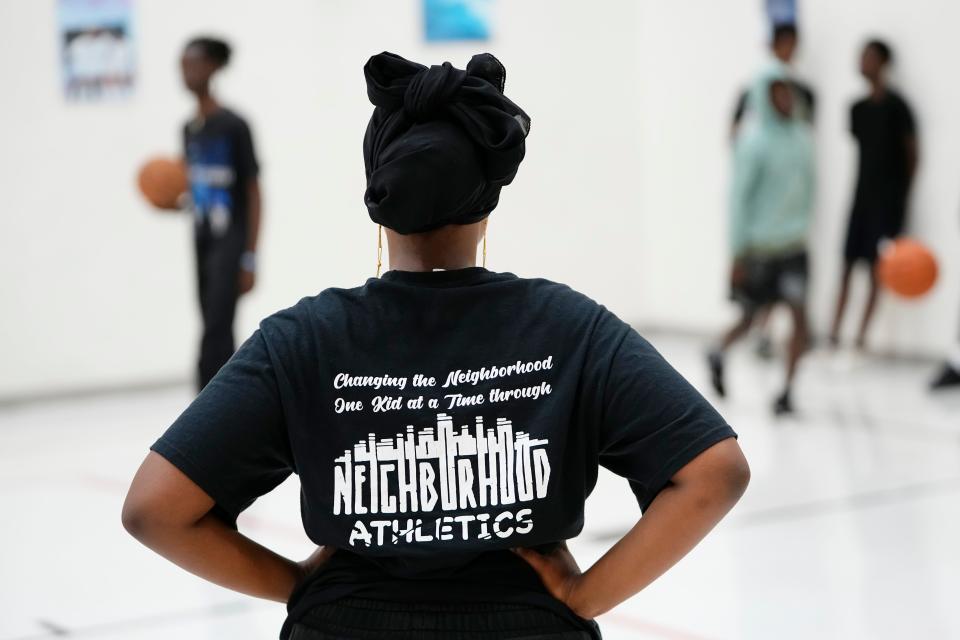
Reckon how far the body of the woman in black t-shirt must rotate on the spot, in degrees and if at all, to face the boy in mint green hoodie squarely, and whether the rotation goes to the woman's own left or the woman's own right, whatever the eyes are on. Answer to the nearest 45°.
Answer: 0° — they already face them

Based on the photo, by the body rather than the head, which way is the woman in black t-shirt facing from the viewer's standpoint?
away from the camera

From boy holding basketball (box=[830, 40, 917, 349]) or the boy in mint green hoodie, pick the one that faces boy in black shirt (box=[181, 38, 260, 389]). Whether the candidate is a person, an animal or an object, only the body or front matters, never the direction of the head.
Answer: the boy holding basketball

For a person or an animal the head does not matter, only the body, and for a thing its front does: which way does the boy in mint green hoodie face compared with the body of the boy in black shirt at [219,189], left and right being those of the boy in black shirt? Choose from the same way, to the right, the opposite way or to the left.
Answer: to the left

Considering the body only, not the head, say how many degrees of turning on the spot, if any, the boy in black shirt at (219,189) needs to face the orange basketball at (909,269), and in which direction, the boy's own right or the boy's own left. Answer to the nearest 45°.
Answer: approximately 135° to the boy's own left

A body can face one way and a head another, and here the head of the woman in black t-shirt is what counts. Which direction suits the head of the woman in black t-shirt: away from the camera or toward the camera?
away from the camera

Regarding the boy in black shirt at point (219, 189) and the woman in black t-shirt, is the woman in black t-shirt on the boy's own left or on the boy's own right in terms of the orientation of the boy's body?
on the boy's own left

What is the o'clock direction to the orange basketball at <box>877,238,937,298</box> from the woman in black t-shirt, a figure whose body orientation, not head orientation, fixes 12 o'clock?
The orange basketball is roughly at 1 o'clock from the woman in black t-shirt.

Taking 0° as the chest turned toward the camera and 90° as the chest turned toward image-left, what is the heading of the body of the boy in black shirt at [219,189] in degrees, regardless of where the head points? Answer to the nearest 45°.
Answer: approximately 45°

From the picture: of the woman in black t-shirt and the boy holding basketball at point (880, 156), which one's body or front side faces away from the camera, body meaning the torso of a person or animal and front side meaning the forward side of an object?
the woman in black t-shirt

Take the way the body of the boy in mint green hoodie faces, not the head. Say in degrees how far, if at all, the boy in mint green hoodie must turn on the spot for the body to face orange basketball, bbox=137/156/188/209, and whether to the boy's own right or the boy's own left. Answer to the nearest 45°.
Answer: approximately 135° to the boy's own right

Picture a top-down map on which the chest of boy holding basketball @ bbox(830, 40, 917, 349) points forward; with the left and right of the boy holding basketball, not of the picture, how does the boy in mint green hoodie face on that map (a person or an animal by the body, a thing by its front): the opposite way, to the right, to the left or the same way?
to the left

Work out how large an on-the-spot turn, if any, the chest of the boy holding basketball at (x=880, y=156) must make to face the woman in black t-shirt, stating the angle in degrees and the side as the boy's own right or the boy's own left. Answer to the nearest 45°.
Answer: approximately 45° to the boy's own left
